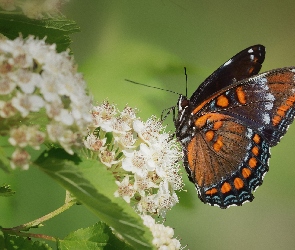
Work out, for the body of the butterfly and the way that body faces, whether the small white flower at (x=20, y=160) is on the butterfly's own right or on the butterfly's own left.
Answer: on the butterfly's own left

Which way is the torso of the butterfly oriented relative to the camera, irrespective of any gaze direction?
to the viewer's left
